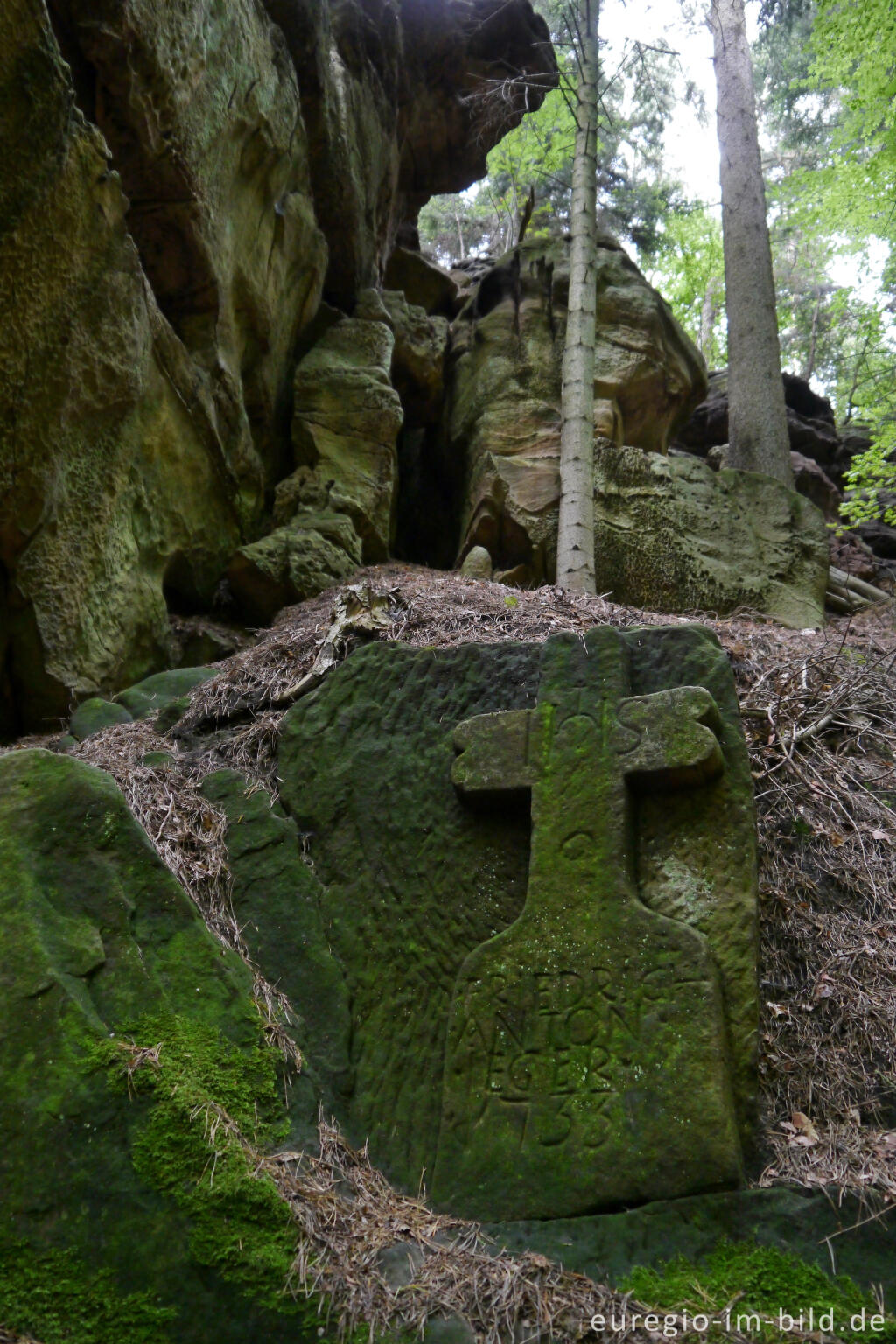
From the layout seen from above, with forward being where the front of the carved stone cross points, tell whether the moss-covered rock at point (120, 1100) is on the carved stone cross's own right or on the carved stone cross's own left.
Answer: on the carved stone cross's own right

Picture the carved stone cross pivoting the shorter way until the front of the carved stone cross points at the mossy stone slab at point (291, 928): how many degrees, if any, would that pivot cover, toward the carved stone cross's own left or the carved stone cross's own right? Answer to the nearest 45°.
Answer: approximately 90° to the carved stone cross's own right

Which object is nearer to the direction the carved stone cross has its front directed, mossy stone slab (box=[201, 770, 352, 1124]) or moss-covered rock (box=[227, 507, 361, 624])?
the mossy stone slab

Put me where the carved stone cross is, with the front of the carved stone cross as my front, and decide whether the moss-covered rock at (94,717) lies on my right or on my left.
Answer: on my right

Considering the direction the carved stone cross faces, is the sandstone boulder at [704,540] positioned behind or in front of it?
behind

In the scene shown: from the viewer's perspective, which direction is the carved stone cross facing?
toward the camera

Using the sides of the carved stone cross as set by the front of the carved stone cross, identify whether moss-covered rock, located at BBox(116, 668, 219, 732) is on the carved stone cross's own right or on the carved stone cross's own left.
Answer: on the carved stone cross's own right
